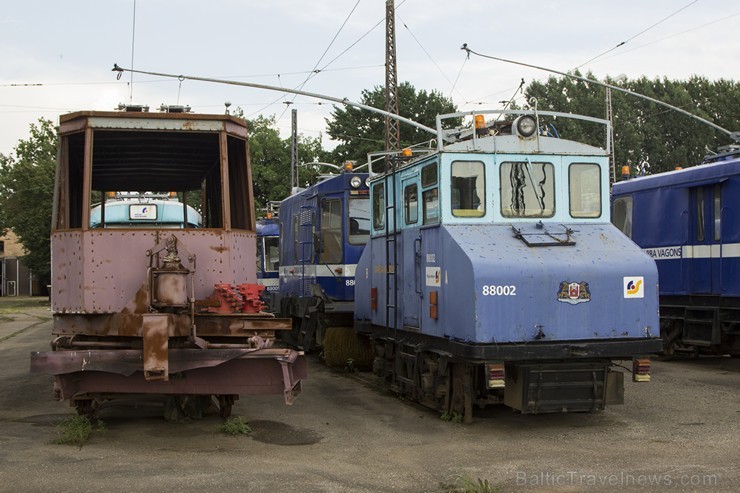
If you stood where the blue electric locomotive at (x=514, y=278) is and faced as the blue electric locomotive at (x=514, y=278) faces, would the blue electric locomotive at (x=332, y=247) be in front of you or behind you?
behind

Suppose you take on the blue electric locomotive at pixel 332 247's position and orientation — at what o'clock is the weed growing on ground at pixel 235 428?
The weed growing on ground is roughly at 2 o'clock from the blue electric locomotive.

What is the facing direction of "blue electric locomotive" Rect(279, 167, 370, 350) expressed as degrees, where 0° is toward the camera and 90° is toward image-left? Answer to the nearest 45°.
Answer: approximately 315°

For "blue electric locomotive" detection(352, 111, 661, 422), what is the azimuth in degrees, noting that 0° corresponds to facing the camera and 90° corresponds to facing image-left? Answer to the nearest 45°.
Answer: approximately 315°

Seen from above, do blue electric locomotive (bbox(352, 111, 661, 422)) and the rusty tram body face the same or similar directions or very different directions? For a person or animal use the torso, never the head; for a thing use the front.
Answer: same or similar directions

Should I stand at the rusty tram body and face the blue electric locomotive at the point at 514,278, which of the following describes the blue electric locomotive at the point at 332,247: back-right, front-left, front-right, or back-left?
front-left

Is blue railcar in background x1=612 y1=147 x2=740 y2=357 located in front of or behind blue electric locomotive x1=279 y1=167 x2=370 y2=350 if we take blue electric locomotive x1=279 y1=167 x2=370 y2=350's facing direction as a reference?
in front

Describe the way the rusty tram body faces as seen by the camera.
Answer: facing the viewer

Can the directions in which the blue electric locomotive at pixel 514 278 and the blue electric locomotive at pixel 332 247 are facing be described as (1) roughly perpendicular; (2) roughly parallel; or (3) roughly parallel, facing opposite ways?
roughly parallel

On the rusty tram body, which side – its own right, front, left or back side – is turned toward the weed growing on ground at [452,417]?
left

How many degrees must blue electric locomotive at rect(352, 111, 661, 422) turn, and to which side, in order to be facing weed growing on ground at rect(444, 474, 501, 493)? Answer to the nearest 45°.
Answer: approximately 45° to its right

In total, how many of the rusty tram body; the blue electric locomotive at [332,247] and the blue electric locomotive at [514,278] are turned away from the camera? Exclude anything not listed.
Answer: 0

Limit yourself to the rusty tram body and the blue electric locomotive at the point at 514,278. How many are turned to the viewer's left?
0

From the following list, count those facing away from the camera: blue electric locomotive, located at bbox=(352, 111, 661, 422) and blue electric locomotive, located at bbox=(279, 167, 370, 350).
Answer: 0

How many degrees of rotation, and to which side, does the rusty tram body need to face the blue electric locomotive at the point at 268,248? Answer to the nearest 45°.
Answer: approximately 180°
